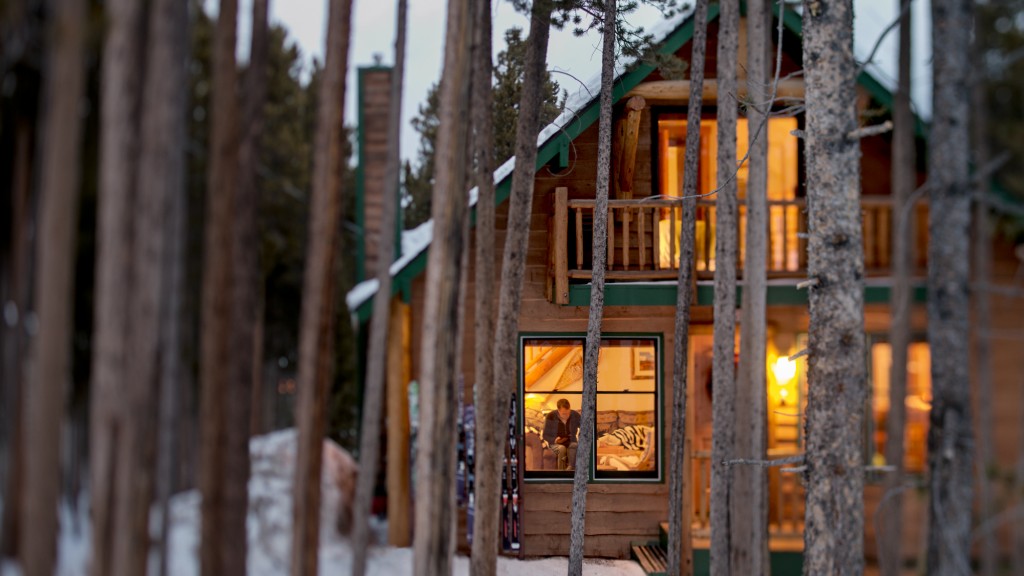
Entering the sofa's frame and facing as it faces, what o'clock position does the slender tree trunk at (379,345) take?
The slender tree trunk is roughly at 1 o'clock from the sofa.

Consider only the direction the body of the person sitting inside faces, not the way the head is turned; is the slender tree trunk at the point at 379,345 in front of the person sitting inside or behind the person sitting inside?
in front

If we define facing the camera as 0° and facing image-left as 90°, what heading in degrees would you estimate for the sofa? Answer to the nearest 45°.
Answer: approximately 0°

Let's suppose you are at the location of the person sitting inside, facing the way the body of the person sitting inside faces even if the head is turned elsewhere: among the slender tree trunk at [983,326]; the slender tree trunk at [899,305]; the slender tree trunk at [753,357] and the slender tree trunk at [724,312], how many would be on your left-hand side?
4

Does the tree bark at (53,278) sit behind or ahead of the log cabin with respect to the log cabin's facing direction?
ahead

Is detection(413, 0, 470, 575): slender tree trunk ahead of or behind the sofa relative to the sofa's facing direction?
ahead
